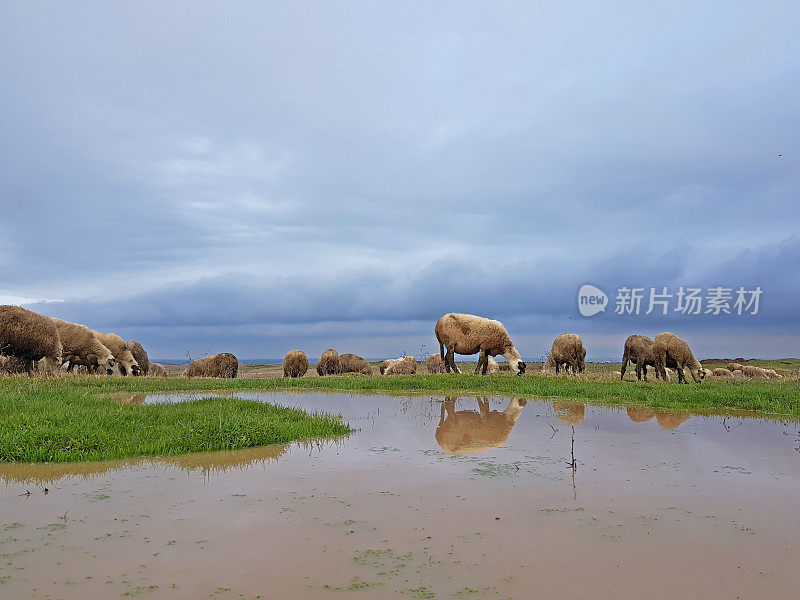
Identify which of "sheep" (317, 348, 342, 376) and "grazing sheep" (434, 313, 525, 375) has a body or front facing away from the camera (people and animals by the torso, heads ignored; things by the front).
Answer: the sheep

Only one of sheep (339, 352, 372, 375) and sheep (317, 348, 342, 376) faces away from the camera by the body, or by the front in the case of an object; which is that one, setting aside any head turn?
sheep (317, 348, 342, 376)

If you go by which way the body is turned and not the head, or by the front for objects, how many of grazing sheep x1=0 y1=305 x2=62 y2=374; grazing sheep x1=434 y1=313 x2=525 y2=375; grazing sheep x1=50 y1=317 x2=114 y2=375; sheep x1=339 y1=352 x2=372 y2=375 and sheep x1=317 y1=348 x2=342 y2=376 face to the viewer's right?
4

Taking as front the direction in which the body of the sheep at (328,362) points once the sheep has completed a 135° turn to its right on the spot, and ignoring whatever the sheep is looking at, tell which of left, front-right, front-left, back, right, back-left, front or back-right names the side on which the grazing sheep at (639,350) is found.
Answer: front

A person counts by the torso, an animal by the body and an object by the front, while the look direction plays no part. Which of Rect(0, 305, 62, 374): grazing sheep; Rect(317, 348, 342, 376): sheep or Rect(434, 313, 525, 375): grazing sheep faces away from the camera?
the sheep

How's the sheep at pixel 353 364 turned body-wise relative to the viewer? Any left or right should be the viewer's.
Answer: facing to the right of the viewer

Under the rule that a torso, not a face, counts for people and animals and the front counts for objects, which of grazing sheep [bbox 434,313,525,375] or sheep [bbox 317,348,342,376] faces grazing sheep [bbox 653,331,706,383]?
grazing sheep [bbox 434,313,525,375]

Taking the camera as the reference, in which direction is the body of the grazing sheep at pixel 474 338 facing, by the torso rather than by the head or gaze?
to the viewer's right

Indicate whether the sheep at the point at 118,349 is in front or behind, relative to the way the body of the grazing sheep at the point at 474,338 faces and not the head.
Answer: behind

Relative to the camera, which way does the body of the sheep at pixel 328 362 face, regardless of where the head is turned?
away from the camera

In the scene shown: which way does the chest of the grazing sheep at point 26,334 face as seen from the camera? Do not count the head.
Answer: to the viewer's right

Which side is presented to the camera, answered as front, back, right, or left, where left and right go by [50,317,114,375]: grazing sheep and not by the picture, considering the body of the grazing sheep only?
right

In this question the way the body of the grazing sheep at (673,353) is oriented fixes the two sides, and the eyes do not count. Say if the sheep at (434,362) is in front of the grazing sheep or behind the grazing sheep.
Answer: behind
